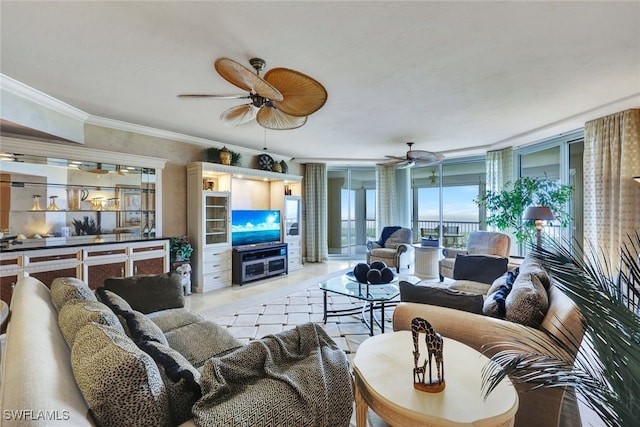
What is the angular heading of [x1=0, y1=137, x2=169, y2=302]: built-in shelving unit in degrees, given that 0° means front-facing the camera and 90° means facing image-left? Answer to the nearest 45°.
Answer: approximately 315°

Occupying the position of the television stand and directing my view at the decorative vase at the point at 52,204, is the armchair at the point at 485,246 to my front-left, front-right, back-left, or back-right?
back-left

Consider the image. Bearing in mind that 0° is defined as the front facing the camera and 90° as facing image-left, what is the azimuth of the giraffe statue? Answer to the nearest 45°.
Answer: approximately 90°

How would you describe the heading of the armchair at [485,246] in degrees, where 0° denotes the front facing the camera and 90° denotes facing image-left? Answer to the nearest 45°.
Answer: approximately 45°

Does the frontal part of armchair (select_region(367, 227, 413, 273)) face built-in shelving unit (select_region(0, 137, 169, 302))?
yes

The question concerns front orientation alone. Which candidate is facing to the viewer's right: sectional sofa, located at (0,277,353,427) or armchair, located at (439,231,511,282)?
the sectional sofa

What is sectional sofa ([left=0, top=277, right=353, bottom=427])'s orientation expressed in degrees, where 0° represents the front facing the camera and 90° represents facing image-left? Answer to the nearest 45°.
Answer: approximately 270°

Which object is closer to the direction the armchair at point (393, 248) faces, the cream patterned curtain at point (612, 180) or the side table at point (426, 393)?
the side table

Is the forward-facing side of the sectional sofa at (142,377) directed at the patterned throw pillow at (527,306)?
yes
